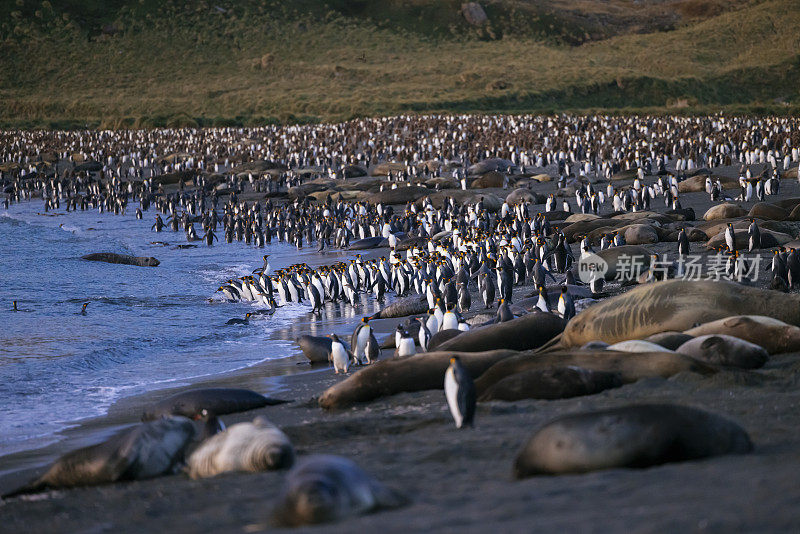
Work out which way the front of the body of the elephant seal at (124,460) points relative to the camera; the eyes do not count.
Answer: to the viewer's right

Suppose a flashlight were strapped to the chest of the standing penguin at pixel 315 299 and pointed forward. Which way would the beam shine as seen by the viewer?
to the viewer's left

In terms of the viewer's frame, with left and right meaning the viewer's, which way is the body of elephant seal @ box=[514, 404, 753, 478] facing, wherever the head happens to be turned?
facing to the left of the viewer

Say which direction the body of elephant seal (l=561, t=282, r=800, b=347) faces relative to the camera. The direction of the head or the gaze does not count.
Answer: to the viewer's left

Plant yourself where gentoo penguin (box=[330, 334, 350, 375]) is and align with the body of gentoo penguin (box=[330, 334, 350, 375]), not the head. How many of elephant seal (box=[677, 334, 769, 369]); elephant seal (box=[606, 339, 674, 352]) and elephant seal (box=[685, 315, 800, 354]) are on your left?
3
